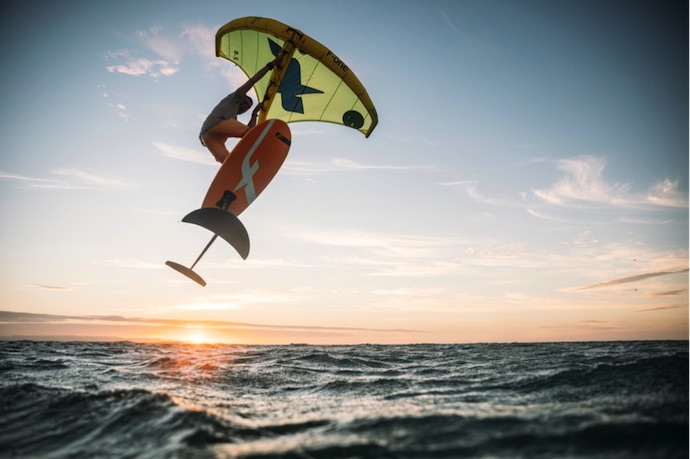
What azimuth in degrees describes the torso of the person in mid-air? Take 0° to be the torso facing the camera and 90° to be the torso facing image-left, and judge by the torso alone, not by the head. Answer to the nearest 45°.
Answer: approximately 270°
